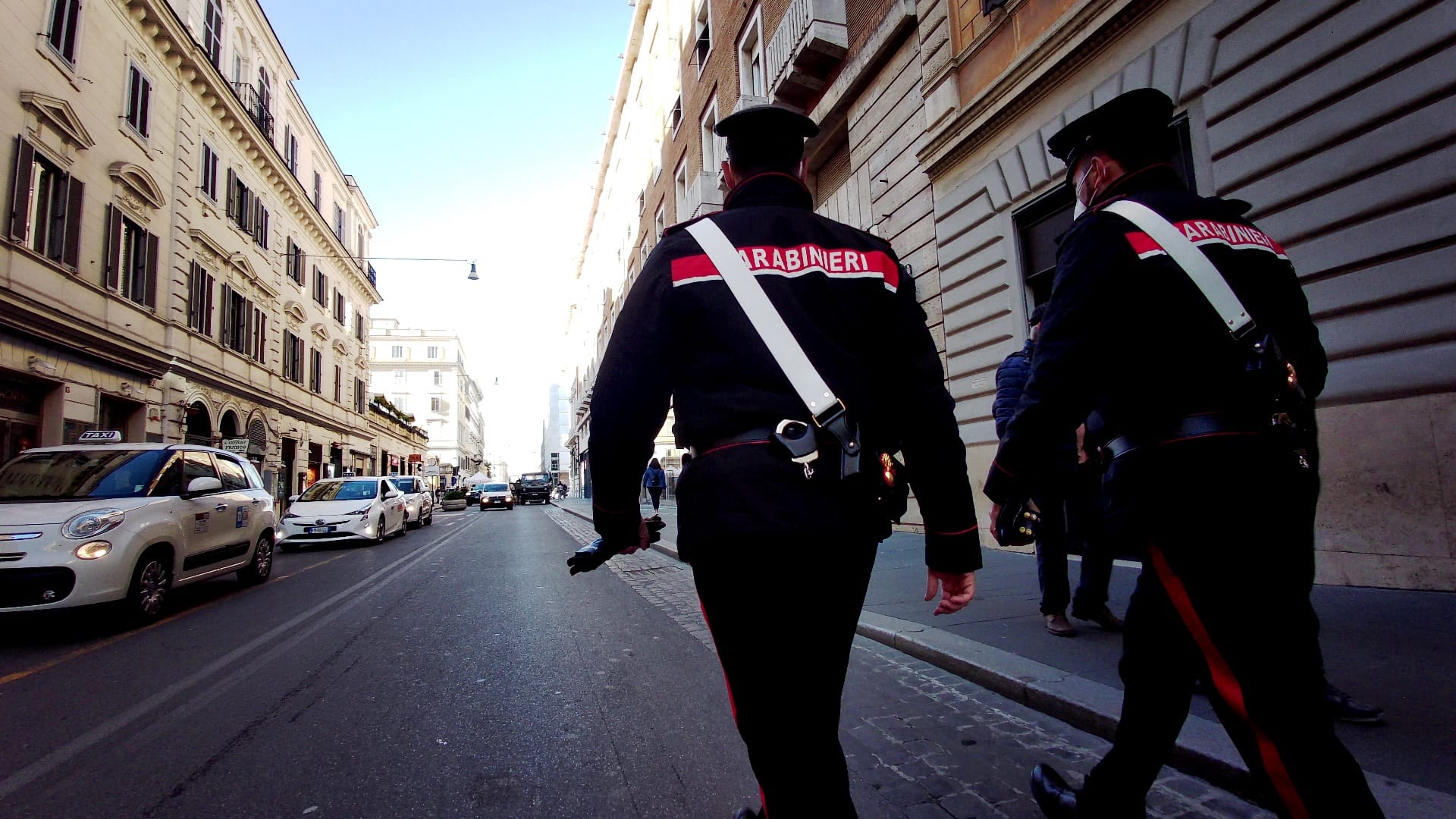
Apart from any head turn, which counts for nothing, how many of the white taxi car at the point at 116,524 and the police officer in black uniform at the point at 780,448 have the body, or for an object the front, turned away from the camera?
1

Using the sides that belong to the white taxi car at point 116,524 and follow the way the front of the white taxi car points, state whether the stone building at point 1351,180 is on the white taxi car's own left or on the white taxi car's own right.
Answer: on the white taxi car's own left

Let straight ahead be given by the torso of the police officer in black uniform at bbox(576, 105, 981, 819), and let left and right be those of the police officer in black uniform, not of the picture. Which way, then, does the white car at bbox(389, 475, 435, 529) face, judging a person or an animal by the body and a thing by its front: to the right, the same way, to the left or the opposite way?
the opposite way

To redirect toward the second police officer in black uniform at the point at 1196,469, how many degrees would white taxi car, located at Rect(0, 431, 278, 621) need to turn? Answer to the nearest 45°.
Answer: approximately 45° to its left

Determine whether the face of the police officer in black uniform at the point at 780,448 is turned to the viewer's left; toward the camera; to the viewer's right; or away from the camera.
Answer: away from the camera

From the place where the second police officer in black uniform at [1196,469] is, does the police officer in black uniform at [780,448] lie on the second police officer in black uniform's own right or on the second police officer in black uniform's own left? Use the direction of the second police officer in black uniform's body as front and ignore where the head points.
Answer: on the second police officer in black uniform's own left

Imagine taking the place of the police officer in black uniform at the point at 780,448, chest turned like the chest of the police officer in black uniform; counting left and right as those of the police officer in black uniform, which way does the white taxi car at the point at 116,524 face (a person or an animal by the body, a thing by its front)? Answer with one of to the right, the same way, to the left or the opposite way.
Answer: the opposite way

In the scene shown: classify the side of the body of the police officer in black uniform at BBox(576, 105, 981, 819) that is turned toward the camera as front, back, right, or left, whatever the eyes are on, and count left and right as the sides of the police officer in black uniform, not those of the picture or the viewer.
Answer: back

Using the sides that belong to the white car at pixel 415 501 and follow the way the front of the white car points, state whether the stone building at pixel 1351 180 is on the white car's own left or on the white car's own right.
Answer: on the white car's own left

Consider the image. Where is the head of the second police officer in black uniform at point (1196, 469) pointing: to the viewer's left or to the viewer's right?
to the viewer's left

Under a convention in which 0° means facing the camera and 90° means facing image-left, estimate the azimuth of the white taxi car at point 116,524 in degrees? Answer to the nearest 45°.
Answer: approximately 45°
